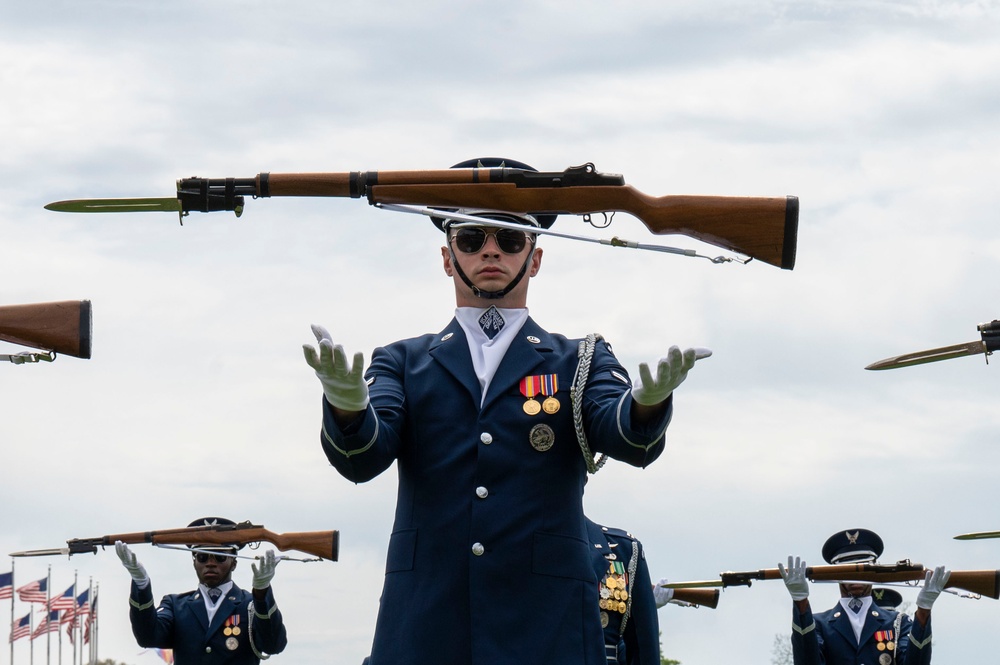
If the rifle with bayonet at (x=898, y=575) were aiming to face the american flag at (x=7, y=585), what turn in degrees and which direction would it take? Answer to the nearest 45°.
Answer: approximately 45° to its right

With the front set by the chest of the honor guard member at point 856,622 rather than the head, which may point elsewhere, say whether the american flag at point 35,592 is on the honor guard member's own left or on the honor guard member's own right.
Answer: on the honor guard member's own right

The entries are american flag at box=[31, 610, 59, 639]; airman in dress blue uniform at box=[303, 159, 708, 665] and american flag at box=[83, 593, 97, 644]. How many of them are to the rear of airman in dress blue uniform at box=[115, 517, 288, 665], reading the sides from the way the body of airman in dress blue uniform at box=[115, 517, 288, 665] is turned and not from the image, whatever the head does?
2

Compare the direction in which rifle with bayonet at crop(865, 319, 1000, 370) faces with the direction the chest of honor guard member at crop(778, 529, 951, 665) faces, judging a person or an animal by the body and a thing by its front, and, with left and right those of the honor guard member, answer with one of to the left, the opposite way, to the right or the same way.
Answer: to the right

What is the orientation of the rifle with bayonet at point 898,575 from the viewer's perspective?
to the viewer's left

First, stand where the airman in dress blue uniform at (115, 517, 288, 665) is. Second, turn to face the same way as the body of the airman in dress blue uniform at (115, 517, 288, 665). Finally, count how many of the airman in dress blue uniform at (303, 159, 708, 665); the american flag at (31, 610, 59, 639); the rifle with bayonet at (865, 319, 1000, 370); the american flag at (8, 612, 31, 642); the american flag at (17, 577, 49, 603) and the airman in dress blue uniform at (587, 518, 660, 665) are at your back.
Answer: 3

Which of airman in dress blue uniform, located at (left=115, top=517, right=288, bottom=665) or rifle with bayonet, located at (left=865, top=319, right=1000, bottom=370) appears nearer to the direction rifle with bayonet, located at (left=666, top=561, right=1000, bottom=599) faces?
the airman in dress blue uniform

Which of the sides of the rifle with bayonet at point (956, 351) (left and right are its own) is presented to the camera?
left

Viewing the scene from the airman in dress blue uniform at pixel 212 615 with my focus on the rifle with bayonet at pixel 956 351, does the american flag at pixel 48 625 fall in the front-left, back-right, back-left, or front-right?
back-left

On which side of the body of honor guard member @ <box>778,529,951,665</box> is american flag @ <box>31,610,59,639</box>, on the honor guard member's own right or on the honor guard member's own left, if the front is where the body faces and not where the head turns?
on the honor guard member's own right

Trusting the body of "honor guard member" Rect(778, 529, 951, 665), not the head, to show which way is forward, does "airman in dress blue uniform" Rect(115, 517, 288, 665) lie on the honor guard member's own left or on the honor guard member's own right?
on the honor guard member's own right

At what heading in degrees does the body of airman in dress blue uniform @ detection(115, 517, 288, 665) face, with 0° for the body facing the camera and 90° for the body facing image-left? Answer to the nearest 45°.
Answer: approximately 0°

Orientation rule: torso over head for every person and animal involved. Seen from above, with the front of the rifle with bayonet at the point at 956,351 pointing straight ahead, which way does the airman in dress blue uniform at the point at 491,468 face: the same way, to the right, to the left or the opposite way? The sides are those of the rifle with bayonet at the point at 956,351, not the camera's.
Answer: to the left
